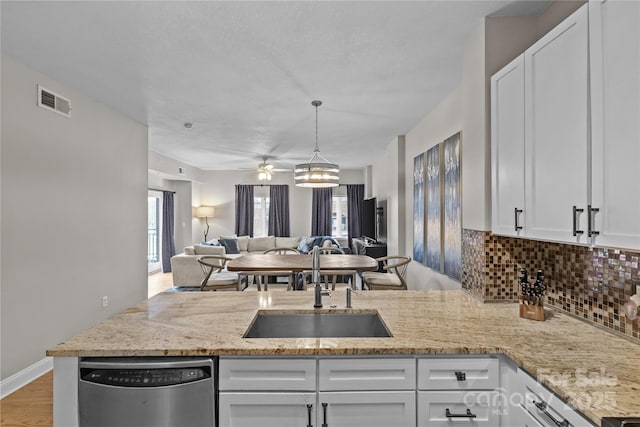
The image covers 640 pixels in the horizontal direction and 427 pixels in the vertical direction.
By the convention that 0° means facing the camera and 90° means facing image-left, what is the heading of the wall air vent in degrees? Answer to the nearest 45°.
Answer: approximately 315°

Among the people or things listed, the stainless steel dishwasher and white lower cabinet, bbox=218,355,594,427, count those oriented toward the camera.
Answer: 2

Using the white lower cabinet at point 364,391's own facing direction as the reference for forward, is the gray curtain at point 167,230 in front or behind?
behind

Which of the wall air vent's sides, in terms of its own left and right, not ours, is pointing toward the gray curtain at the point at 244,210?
left

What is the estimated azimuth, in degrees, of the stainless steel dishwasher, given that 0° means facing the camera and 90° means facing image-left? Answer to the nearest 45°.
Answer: approximately 0°

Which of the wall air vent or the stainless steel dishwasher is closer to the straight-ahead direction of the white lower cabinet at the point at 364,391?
the stainless steel dishwasher

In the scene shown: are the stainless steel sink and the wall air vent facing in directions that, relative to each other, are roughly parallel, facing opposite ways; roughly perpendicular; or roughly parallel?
roughly perpendicular

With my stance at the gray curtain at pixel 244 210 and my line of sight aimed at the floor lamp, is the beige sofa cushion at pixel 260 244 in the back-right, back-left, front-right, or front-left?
back-left

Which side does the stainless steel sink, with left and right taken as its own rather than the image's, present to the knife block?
left

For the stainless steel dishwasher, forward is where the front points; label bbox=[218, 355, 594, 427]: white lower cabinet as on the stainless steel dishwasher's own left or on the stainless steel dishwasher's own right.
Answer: on the stainless steel dishwasher's own left
